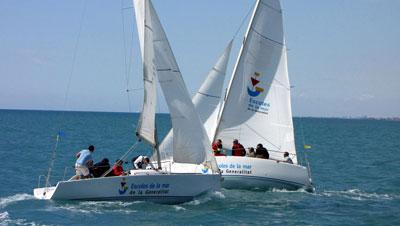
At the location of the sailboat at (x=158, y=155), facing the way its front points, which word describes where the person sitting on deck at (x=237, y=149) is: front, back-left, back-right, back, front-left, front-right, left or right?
front-left

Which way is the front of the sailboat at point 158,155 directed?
to the viewer's right
